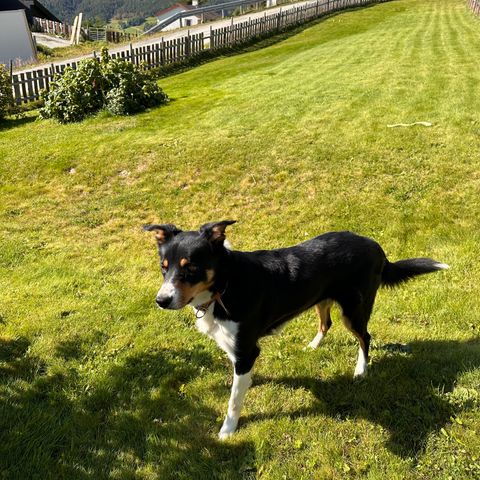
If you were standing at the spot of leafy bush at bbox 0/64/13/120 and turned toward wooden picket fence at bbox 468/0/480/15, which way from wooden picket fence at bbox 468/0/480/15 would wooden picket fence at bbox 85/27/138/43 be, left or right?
left

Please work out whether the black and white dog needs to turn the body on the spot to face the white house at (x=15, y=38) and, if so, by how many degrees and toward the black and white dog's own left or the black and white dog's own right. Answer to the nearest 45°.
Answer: approximately 90° to the black and white dog's own right

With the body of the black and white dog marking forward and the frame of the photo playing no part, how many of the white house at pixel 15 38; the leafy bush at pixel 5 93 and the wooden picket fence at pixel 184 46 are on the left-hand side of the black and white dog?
0

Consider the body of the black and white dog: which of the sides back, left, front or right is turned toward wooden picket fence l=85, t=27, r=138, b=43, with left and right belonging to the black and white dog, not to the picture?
right

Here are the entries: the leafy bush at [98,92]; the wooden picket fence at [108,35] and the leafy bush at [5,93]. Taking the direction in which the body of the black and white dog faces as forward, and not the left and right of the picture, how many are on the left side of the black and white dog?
0

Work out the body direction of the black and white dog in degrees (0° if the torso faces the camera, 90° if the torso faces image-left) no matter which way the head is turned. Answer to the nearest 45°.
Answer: approximately 45°

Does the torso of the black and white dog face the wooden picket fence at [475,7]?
no

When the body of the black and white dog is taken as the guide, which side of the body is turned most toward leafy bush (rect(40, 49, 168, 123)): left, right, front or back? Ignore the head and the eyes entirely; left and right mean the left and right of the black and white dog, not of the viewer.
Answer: right

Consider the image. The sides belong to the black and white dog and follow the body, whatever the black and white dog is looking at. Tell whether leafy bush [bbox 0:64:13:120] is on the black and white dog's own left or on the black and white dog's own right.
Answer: on the black and white dog's own right

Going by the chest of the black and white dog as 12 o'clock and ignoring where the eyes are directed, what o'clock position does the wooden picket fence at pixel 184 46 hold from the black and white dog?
The wooden picket fence is roughly at 4 o'clock from the black and white dog.
